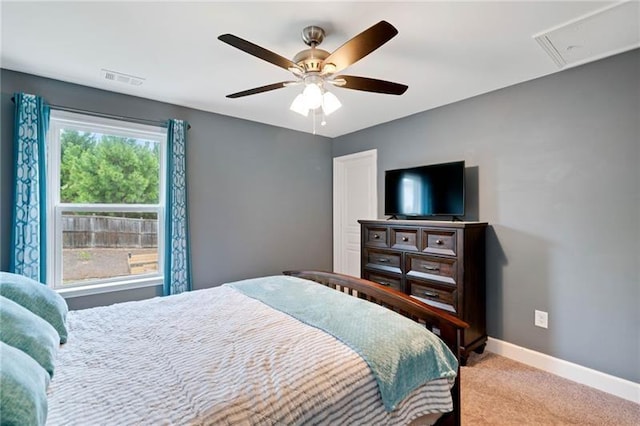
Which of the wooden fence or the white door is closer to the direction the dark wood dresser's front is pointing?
the wooden fence

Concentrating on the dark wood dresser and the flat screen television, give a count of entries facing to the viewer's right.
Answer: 0

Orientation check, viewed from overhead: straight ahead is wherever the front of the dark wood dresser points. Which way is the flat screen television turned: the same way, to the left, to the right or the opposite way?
the same way

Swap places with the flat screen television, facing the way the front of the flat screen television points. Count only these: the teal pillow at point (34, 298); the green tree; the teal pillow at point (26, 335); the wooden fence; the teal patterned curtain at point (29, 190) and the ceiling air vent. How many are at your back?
0

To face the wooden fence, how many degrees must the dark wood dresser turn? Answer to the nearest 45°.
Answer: approximately 45° to its right

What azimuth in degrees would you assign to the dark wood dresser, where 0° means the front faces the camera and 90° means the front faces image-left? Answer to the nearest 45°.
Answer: approximately 45°

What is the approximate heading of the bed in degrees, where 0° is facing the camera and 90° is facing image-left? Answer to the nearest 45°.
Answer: approximately 225°

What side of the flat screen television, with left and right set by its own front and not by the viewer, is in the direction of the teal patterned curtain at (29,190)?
front

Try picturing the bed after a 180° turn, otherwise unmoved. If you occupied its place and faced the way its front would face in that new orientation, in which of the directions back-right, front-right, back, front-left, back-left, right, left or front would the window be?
right

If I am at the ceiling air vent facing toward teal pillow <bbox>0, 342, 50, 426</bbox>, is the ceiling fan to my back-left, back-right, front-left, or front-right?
front-left

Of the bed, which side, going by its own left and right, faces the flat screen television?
front

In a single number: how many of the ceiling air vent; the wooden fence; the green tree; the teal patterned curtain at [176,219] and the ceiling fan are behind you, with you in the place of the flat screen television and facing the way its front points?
0

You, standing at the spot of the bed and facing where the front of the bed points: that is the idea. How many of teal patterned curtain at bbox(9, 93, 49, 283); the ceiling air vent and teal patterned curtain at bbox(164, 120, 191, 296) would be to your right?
0

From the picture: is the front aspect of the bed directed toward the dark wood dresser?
yes

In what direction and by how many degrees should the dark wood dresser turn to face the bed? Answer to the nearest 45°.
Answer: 0° — it already faces it

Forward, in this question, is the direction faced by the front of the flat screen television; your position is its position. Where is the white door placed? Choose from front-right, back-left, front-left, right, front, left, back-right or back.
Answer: right

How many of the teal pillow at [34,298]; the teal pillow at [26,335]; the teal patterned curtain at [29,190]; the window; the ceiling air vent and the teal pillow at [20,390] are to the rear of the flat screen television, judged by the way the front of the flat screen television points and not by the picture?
0

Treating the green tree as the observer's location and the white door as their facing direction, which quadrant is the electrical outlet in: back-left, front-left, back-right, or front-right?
front-right

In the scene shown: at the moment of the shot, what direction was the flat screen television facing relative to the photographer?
facing the viewer and to the left of the viewer
